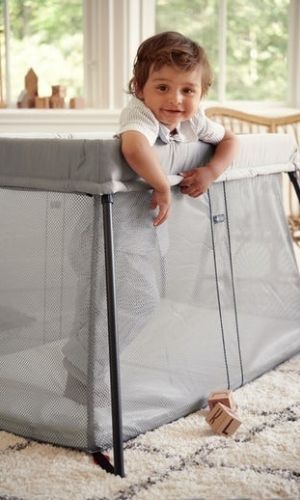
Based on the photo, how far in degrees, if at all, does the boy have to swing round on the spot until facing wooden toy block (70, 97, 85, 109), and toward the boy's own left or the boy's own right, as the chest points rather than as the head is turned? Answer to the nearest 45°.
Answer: approximately 180°

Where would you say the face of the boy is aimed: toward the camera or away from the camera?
toward the camera

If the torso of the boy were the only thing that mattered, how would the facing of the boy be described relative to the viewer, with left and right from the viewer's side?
facing the viewer

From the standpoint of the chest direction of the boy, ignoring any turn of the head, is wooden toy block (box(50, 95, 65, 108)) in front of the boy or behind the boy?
behind

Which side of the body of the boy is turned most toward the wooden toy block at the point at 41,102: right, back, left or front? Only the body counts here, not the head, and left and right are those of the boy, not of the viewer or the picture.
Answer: back
